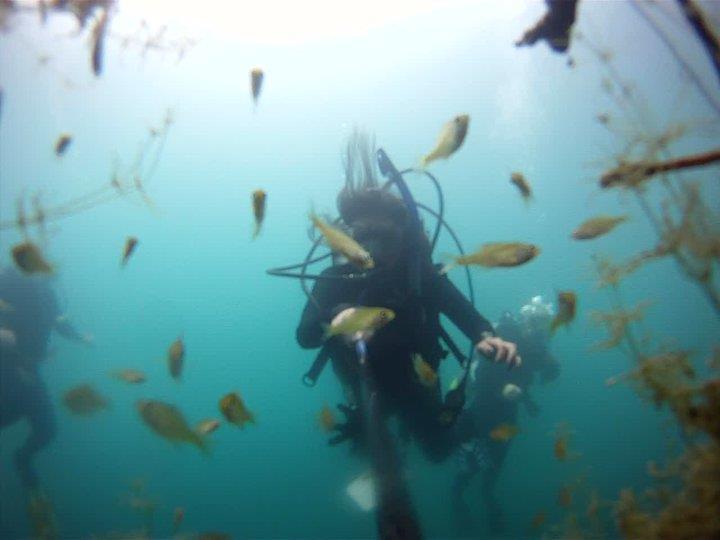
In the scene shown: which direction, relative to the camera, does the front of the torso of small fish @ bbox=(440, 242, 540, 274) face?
to the viewer's right

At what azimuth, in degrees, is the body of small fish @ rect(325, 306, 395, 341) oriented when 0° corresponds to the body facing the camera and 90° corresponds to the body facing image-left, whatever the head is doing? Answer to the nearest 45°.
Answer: approximately 270°

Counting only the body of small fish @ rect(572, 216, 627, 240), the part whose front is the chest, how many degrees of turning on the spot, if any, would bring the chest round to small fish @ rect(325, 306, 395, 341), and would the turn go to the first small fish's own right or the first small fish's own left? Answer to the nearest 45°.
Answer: approximately 45° to the first small fish's own left

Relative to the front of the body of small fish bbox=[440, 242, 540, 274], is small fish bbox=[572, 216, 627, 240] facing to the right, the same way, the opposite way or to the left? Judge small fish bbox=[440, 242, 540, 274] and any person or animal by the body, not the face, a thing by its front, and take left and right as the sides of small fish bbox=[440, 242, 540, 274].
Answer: the opposite way

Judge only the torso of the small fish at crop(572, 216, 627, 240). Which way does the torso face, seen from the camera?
to the viewer's left
